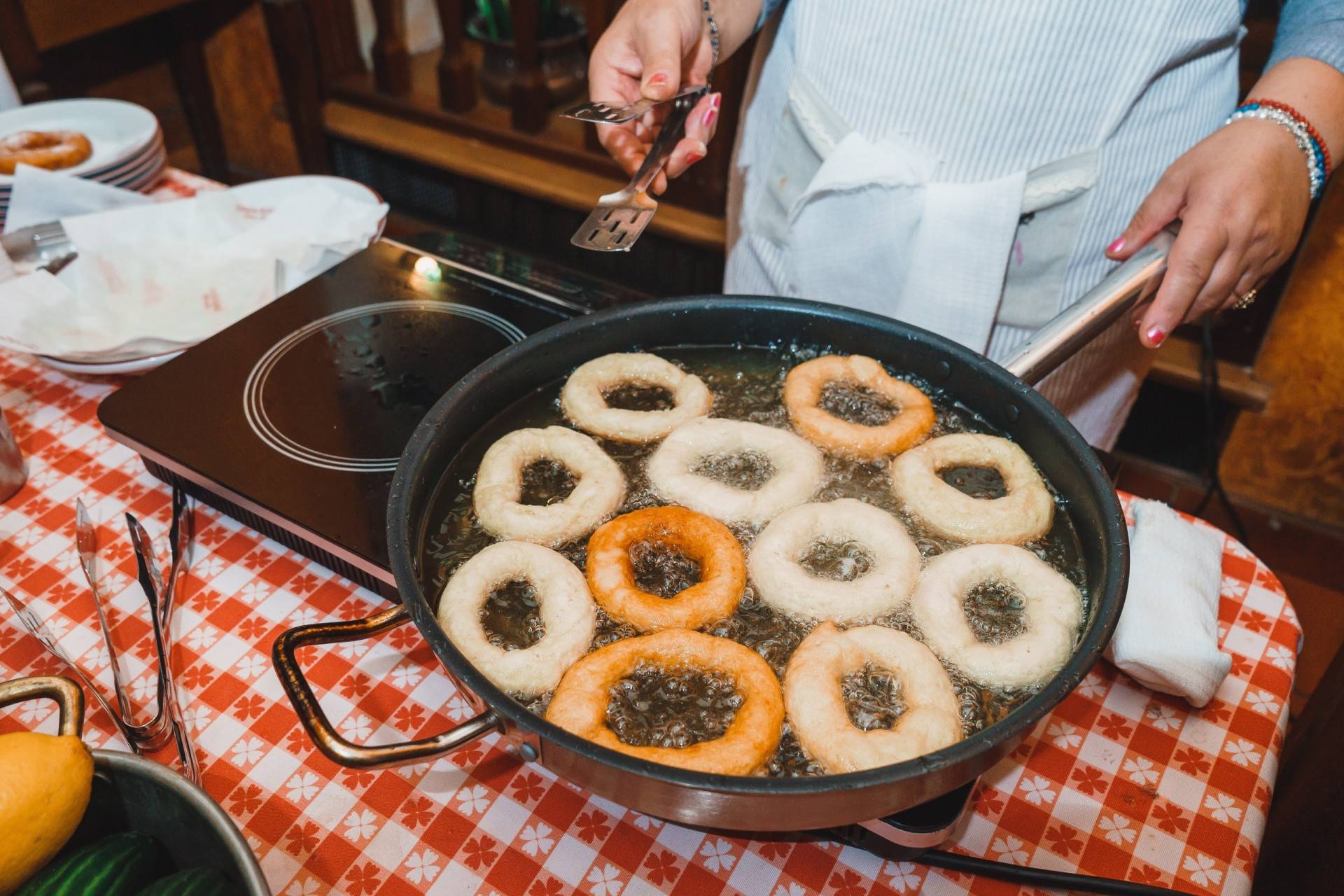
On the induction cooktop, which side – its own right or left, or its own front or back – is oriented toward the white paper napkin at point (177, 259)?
left

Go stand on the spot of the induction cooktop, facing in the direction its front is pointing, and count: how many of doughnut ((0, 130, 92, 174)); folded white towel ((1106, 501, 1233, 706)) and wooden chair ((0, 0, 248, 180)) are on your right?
1

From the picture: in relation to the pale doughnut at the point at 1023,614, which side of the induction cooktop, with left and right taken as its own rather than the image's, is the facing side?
right

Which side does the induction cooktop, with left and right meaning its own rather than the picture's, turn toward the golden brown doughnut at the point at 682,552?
right

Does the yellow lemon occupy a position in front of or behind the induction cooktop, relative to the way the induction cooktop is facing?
behind

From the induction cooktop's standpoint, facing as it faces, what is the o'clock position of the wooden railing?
The wooden railing is roughly at 11 o'clock from the induction cooktop.

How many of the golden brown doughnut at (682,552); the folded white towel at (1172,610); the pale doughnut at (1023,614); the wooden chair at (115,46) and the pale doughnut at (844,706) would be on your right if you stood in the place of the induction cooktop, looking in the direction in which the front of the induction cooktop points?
4

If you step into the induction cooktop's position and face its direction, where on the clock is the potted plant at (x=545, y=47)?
The potted plant is roughly at 11 o'clock from the induction cooktop.

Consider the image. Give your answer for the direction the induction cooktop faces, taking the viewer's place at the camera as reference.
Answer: facing away from the viewer and to the right of the viewer
